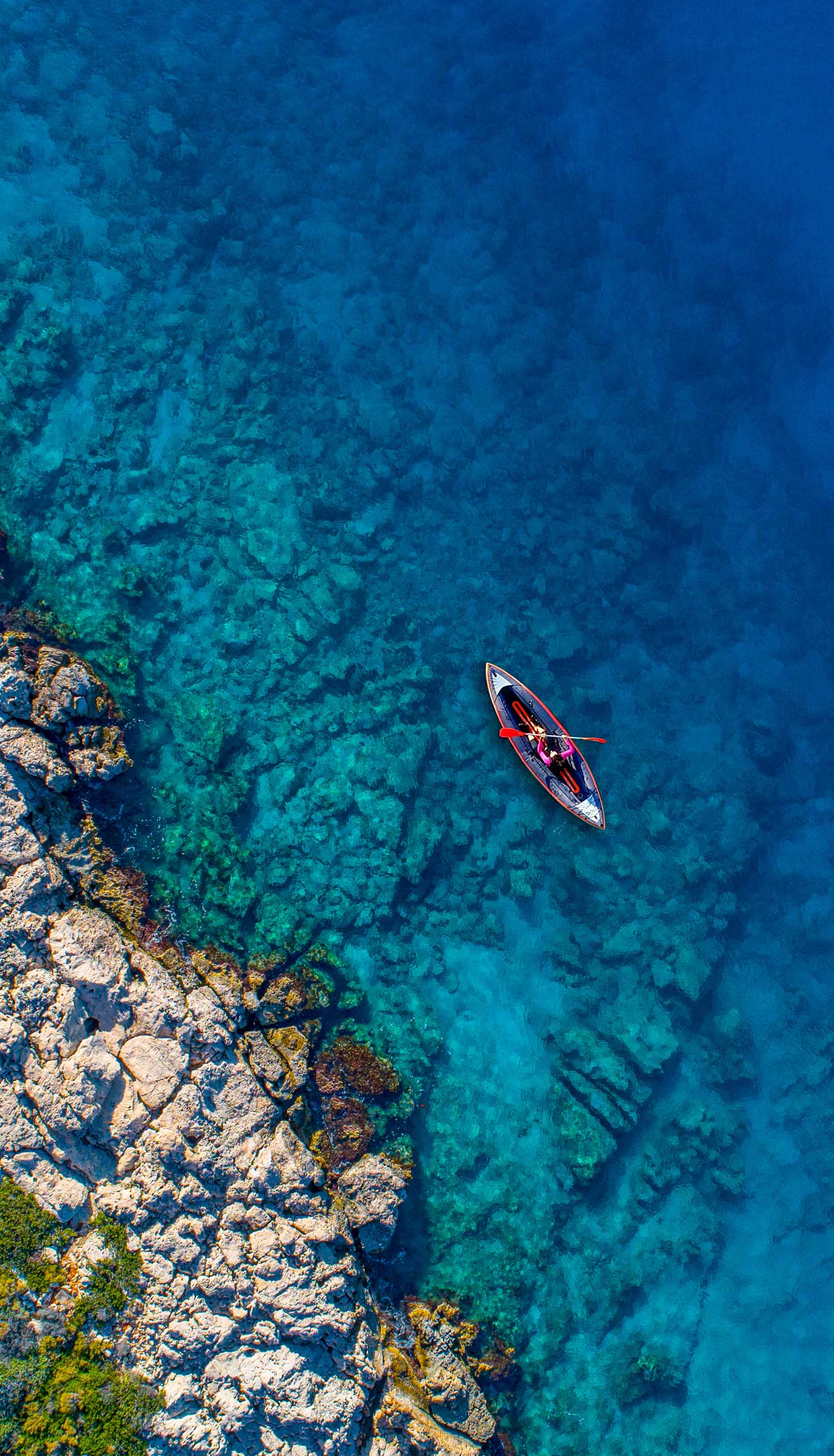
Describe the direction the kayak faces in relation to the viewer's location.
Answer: facing away from the viewer and to the left of the viewer
